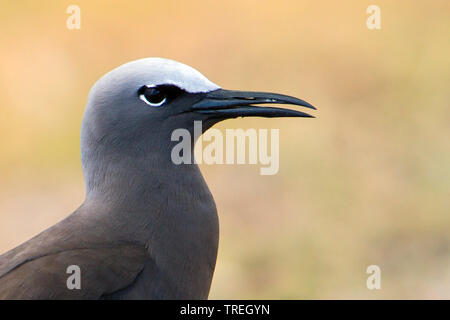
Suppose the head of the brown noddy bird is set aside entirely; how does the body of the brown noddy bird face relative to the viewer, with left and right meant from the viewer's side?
facing to the right of the viewer
